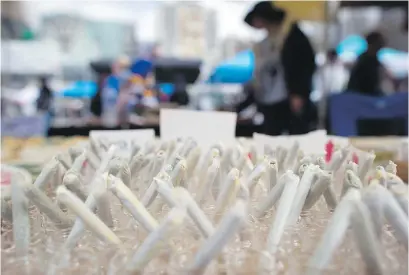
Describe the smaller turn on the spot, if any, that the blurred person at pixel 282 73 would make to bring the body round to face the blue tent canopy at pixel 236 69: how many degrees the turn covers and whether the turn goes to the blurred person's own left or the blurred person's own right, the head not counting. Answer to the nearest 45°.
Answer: approximately 135° to the blurred person's own right

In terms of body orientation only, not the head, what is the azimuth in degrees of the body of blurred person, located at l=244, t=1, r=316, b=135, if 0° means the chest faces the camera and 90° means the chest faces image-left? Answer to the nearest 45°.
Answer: approximately 45°

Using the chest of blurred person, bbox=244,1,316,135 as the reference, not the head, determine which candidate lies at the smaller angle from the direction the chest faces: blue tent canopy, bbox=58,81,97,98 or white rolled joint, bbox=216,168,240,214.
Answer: the white rolled joint

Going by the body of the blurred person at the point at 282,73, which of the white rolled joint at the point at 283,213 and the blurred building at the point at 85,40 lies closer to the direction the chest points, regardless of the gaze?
the white rolled joint

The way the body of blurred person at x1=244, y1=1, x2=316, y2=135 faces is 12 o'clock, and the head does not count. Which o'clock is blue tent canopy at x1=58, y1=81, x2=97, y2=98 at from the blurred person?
The blue tent canopy is roughly at 3 o'clock from the blurred person.

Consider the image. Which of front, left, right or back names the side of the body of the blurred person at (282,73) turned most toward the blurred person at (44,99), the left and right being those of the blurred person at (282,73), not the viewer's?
right

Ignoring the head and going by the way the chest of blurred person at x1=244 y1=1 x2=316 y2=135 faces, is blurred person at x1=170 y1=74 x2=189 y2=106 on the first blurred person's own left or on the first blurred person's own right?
on the first blurred person's own right

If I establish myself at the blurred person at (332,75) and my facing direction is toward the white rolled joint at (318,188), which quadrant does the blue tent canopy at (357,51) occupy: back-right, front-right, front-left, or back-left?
back-left

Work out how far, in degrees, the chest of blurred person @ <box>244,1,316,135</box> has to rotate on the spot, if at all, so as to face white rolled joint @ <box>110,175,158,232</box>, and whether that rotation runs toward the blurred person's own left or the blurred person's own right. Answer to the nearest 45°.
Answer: approximately 45° to the blurred person's own left
